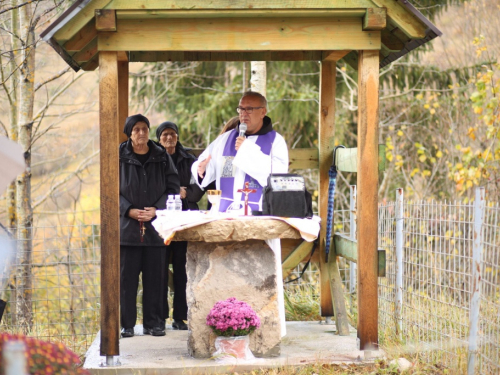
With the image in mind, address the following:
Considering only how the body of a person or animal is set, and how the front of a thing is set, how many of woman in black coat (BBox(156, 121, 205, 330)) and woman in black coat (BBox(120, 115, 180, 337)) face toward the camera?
2

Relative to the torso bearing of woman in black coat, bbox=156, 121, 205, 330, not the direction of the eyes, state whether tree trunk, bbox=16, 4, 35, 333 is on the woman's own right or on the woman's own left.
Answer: on the woman's own right

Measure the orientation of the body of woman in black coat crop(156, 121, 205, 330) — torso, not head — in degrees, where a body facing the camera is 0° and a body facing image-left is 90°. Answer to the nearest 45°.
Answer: approximately 0°

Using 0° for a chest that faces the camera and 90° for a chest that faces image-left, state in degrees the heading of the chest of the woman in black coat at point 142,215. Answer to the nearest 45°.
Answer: approximately 0°

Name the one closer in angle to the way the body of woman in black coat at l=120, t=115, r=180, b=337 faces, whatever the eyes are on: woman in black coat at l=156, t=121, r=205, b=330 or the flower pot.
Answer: the flower pot

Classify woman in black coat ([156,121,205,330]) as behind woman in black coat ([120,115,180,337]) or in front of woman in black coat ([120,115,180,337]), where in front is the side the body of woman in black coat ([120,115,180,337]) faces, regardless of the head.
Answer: behind

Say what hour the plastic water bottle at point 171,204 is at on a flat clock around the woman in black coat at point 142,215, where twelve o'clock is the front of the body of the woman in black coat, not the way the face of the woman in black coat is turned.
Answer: The plastic water bottle is roughly at 11 o'clock from the woman in black coat.

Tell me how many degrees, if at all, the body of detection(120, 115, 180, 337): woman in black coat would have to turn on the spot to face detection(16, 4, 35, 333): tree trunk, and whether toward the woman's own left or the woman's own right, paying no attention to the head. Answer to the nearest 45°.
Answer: approximately 135° to the woman's own right

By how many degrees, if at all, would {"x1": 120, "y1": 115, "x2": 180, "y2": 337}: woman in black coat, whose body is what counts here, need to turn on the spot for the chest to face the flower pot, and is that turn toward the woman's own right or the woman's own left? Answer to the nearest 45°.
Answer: approximately 45° to the woman's own left

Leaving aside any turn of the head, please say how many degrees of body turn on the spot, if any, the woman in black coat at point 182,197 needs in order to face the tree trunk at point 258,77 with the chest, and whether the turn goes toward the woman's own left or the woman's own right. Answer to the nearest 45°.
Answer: approximately 135° to the woman's own left
